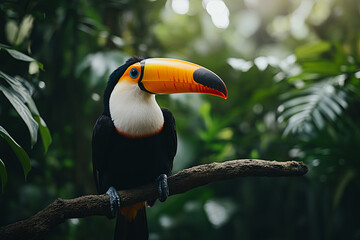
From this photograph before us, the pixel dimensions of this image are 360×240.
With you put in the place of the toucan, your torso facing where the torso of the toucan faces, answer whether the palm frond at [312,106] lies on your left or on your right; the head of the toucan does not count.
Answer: on your left

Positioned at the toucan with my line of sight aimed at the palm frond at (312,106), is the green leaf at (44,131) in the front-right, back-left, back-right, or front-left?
back-left

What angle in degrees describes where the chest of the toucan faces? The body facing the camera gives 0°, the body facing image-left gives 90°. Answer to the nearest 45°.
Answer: approximately 315°

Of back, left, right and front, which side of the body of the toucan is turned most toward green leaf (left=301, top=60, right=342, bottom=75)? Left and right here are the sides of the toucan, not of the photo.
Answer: left
